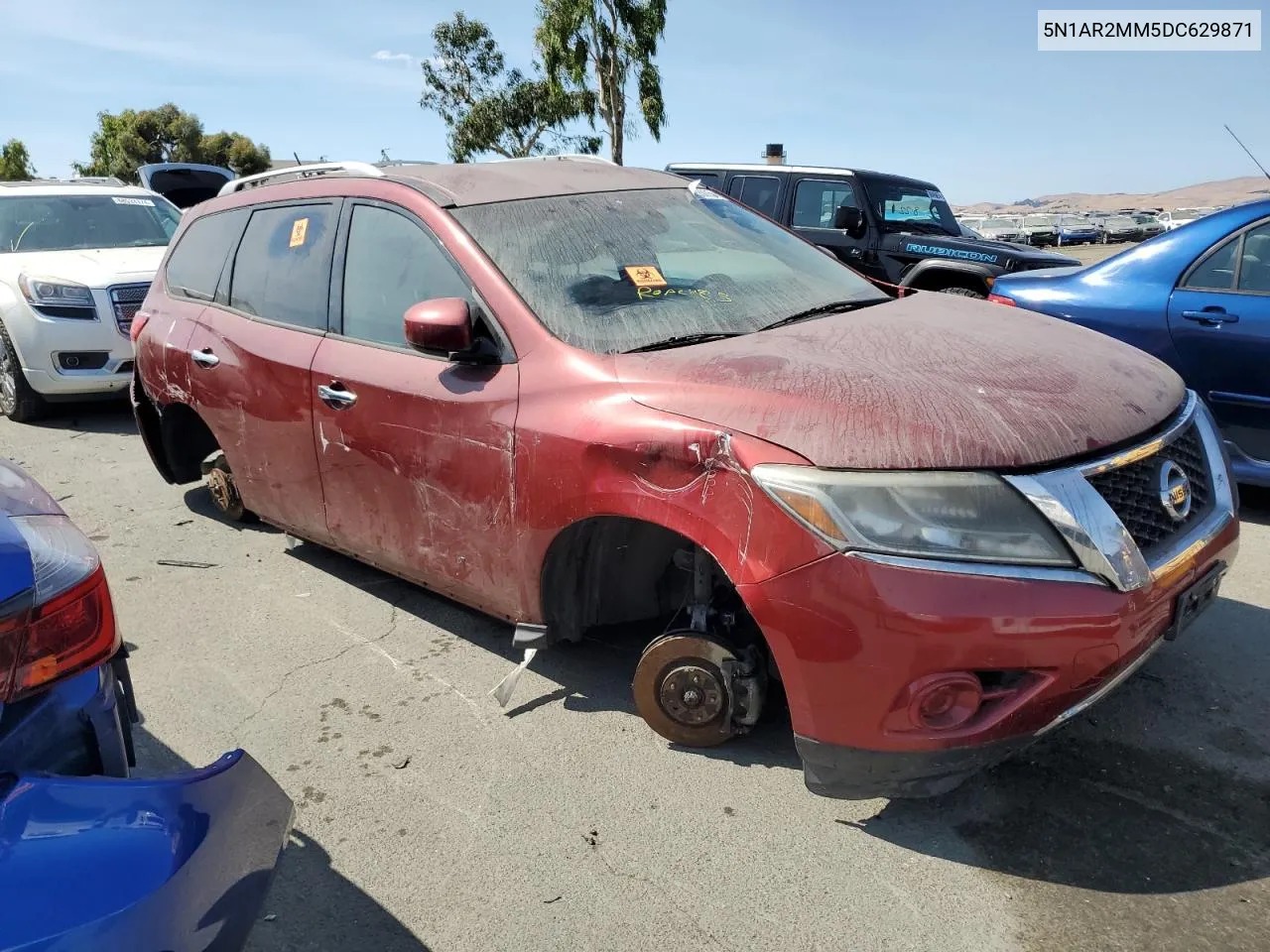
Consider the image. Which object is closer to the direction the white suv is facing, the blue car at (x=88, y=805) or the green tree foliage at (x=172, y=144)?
the blue car

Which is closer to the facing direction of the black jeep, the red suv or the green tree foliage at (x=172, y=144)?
the red suv

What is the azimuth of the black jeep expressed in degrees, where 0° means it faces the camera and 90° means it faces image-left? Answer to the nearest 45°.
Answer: approximately 315°

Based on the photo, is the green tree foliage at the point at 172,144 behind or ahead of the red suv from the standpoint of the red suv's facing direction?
behind

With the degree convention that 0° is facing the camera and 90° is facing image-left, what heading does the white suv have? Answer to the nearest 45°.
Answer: approximately 315°

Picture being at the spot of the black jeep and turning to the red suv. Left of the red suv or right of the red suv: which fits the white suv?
right

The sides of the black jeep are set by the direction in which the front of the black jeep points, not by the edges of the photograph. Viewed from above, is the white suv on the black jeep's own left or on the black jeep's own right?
on the black jeep's own right
